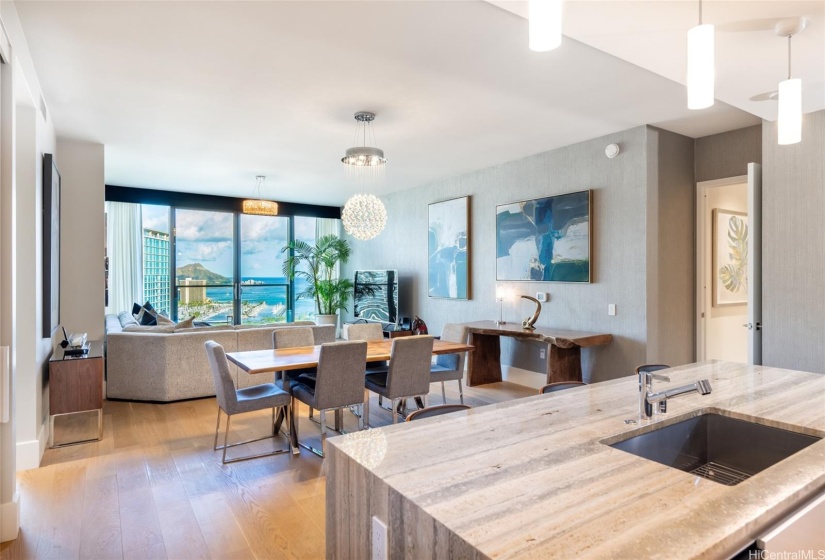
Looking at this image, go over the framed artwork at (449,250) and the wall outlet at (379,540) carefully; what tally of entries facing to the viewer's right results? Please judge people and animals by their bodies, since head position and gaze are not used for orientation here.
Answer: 0

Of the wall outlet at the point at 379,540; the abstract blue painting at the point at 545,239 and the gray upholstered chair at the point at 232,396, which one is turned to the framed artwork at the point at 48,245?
the abstract blue painting

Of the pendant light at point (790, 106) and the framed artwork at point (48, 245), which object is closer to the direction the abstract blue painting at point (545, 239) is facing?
the framed artwork

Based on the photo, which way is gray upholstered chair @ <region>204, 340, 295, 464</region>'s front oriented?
to the viewer's right

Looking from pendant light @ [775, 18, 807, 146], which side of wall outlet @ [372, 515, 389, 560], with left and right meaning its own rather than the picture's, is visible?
back

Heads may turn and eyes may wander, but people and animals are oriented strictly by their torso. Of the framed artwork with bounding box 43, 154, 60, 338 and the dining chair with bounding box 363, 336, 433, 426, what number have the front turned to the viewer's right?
1

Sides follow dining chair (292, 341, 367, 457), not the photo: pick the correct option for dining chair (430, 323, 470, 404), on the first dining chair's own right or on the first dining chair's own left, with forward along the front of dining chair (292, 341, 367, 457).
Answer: on the first dining chair's own right

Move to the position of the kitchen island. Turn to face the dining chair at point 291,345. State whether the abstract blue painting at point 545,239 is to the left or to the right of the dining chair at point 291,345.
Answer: right

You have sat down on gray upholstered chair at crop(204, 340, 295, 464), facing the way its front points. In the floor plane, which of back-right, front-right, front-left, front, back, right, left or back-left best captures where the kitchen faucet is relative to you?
front-right

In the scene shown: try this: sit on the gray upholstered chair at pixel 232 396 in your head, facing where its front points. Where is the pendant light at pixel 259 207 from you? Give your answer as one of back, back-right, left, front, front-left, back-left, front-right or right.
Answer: left

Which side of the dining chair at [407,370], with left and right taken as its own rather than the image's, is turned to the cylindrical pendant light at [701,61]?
back

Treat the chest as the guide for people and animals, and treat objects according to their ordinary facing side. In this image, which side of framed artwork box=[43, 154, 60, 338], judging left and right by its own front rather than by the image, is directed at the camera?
right

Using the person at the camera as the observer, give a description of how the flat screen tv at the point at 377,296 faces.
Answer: facing the viewer and to the left of the viewer

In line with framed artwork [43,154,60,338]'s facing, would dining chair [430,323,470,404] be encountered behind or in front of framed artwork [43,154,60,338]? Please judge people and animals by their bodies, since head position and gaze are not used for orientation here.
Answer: in front

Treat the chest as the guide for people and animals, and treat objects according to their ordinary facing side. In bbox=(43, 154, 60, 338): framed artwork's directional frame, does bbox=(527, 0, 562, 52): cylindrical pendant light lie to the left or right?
on its right

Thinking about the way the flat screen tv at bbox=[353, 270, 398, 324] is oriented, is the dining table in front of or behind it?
in front

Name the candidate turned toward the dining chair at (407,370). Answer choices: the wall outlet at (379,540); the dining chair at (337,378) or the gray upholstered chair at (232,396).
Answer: the gray upholstered chair

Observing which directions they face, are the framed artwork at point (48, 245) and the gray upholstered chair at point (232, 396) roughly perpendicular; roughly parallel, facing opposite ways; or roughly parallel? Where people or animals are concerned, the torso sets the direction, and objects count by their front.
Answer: roughly parallel

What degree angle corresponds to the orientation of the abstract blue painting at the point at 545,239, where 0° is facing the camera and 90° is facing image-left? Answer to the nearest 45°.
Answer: approximately 45°
